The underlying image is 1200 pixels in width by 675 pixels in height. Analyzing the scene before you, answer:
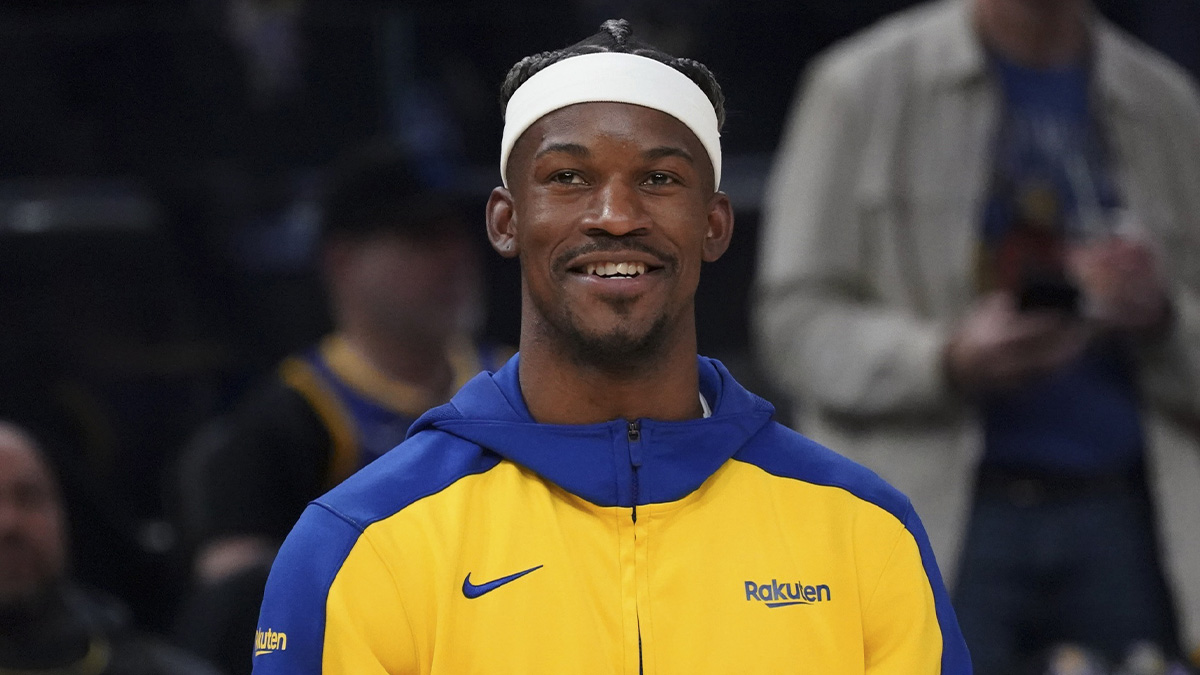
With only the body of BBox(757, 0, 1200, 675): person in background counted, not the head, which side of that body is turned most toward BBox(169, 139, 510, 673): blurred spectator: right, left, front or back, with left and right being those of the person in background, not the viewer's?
right

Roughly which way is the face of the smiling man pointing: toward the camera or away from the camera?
toward the camera

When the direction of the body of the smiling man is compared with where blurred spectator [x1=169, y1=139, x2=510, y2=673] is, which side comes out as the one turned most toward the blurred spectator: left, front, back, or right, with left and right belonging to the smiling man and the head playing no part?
back

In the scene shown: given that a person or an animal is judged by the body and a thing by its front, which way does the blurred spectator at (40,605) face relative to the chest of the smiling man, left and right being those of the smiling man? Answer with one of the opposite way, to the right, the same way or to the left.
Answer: the same way

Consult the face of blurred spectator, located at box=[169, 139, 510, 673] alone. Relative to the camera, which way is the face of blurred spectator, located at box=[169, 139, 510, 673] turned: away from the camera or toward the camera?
toward the camera

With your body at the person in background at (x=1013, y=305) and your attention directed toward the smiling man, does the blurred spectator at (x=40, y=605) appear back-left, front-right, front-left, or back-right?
front-right

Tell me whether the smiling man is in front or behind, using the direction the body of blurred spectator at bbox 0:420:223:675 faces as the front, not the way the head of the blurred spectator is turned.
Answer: in front

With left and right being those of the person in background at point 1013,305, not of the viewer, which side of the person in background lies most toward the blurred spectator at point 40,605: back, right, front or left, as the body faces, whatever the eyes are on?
right

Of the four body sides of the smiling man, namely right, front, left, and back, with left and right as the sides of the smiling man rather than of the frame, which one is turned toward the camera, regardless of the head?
front

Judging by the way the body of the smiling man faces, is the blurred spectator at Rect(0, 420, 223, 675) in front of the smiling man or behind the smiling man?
behind

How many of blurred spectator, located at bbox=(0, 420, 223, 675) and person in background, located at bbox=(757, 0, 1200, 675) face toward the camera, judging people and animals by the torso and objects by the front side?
2

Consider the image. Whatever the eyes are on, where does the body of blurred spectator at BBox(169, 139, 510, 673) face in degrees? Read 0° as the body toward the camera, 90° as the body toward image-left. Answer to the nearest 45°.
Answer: approximately 315°

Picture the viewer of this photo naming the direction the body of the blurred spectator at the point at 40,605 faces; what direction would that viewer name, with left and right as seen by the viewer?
facing the viewer

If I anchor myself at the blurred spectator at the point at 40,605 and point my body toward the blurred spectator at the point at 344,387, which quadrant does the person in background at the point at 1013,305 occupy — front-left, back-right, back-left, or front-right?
front-right
